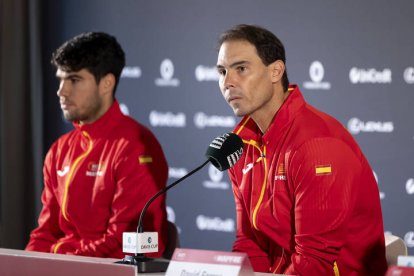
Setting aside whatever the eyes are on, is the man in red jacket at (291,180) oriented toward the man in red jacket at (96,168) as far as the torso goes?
no

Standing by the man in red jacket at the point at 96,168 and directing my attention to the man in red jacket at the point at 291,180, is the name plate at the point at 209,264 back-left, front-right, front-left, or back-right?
front-right

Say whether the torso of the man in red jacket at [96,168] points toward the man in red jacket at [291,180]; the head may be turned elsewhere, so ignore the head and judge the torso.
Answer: no

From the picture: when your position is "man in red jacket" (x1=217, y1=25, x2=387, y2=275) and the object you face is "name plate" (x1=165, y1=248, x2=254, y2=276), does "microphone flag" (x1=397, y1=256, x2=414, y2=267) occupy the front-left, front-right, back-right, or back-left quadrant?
front-left

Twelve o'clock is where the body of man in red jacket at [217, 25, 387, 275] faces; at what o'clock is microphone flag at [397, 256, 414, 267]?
The microphone flag is roughly at 10 o'clock from the man in red jacket.

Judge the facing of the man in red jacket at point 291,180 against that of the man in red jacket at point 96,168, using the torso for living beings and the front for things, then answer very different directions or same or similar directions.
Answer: same or similar directions

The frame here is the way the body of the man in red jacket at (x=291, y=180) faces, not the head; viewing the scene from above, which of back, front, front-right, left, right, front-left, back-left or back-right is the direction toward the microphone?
front

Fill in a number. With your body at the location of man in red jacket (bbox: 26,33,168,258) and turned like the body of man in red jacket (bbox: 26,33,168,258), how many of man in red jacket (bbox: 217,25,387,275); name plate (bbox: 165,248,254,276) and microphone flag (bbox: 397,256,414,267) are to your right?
0

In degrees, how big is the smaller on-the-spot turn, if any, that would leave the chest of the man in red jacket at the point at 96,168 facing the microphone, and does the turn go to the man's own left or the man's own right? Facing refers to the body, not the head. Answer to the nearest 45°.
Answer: approximately 45° to the man's own left

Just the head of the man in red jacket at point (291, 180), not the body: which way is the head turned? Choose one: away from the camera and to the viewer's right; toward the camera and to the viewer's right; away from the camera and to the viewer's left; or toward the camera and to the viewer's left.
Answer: toward the camera and to the viewer's left

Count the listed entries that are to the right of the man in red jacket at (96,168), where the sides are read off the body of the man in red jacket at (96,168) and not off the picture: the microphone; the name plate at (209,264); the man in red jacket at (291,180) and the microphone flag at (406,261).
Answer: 0

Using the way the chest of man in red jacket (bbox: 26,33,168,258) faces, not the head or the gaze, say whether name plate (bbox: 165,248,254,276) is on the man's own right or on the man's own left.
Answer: on the man's own left

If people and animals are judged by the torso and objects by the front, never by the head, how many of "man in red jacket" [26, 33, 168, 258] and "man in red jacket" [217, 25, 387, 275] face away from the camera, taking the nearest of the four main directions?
0

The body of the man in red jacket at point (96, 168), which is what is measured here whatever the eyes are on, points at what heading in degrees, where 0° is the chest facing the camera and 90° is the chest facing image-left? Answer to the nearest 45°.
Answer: approximately 45°

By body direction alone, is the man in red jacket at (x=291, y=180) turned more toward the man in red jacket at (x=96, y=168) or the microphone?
the microphone
